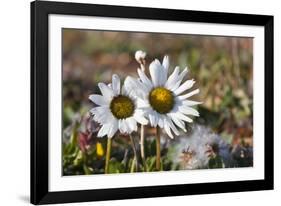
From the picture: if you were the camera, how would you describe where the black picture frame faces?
facing the viewer and to the right of the viewer
